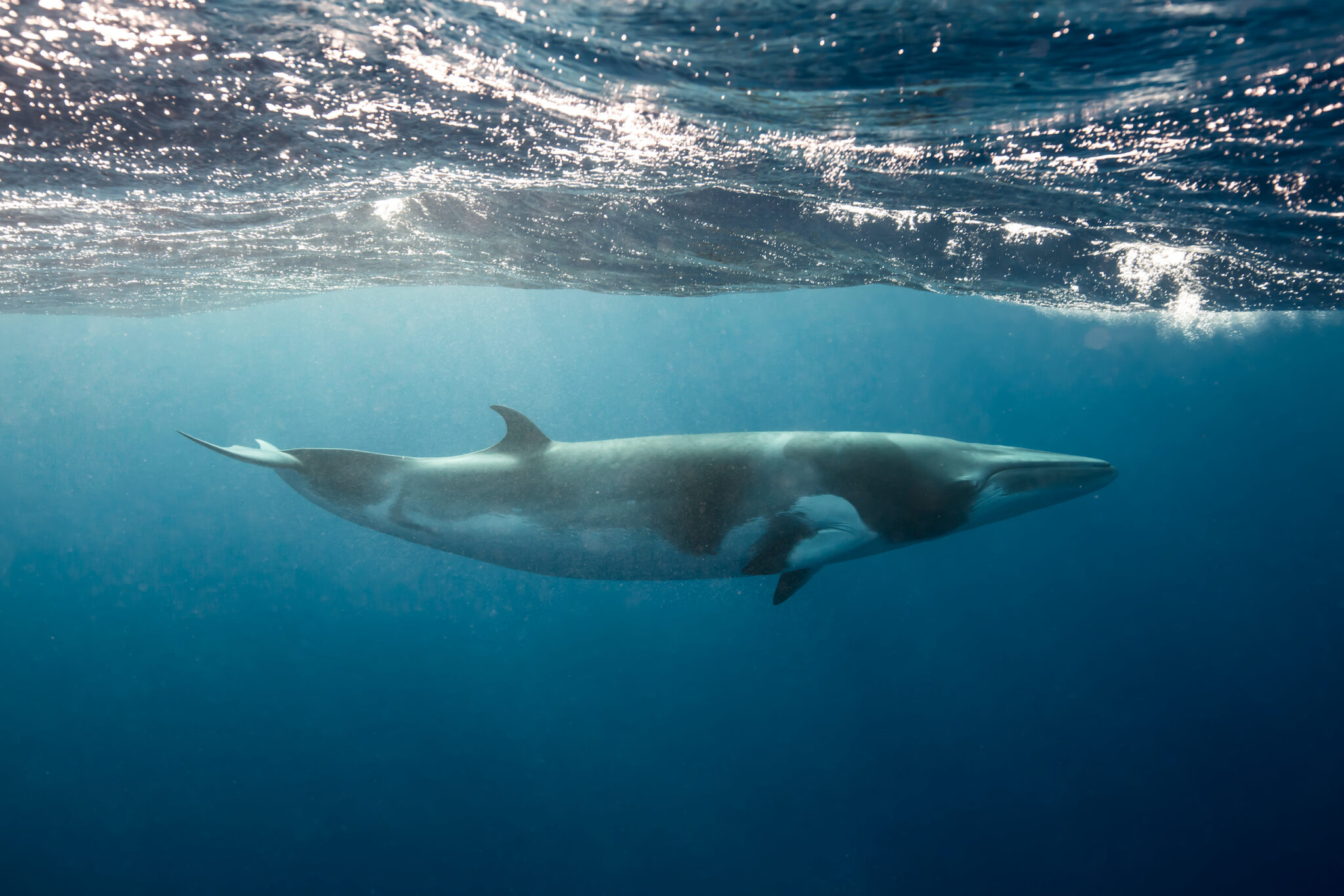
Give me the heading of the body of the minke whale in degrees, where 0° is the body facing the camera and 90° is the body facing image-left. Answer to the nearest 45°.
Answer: approximately 270°
